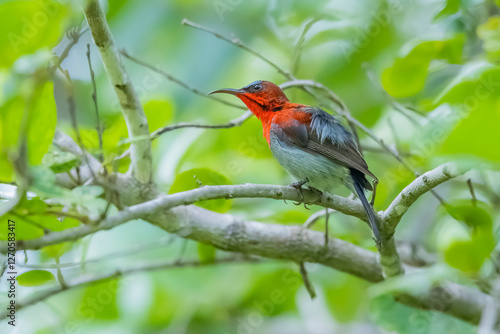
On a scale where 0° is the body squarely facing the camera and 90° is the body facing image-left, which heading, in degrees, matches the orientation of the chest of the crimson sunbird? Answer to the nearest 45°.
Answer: approximately 90°

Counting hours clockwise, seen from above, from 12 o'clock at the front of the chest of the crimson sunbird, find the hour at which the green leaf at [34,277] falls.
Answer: The green leaf is roughly at 11 o'clock from the crimson sunbird.
